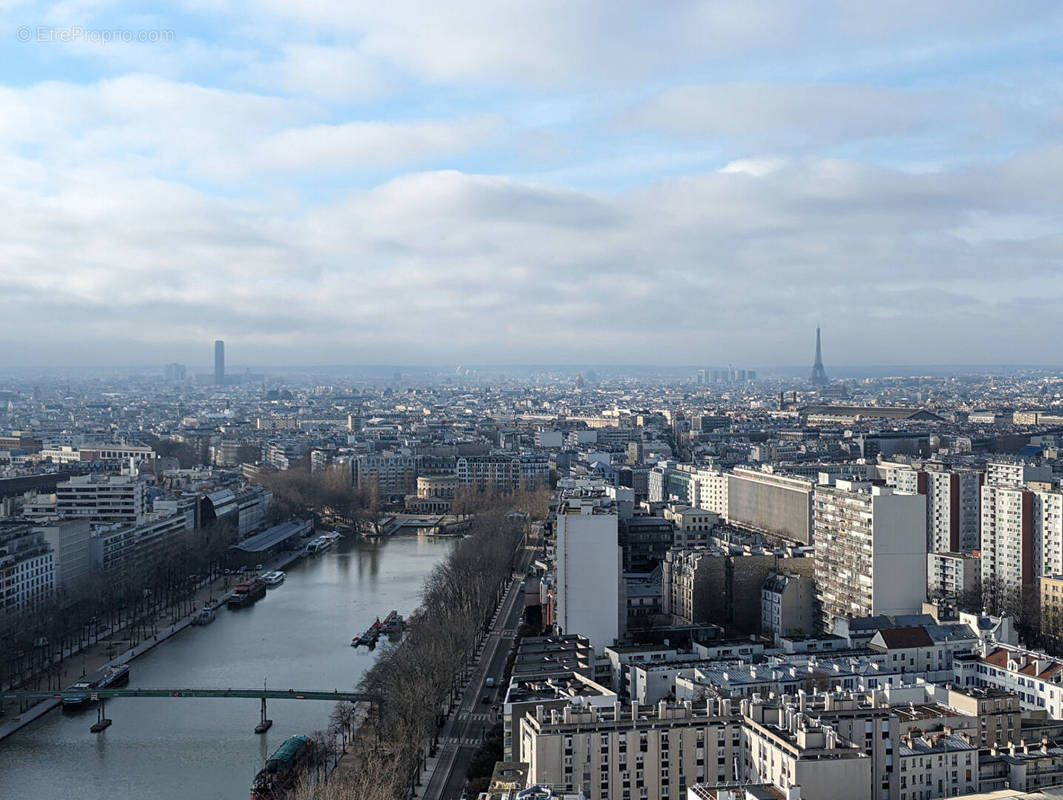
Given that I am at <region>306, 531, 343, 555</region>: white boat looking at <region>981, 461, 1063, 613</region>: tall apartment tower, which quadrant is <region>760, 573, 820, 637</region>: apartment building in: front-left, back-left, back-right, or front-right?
front-right

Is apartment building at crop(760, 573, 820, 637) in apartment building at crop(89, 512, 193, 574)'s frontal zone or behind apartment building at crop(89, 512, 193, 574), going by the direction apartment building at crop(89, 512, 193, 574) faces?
frontal zone

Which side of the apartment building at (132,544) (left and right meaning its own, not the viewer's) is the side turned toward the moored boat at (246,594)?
front

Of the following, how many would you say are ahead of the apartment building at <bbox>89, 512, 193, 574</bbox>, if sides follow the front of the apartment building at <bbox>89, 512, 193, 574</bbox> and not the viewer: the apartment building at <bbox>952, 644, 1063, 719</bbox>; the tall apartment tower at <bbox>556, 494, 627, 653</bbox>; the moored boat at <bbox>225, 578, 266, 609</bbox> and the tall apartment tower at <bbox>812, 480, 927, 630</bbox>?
4

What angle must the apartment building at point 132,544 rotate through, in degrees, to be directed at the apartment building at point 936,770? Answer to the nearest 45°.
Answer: approximately 45° to its right

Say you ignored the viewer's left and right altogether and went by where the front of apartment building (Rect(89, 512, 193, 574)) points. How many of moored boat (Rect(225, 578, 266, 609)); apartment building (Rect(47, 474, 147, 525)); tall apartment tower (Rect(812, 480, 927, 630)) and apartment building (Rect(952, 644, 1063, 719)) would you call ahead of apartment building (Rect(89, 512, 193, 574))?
3

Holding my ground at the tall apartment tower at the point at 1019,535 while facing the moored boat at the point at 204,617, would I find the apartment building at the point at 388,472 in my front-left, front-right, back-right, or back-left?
front-right

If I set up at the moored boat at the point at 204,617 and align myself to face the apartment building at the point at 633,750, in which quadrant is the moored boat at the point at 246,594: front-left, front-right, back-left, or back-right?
back-left

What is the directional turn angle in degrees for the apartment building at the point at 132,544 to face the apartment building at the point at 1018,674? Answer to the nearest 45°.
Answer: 0° — it already faces it

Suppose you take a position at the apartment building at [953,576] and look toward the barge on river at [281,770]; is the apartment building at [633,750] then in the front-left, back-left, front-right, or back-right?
front-left

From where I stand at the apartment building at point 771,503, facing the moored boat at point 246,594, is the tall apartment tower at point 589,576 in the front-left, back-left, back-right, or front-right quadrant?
front-left

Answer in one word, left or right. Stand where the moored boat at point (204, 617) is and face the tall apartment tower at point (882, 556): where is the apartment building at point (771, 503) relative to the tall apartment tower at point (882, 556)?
left

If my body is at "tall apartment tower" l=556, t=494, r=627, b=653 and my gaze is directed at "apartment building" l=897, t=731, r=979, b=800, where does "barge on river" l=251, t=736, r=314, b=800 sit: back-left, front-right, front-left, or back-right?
front-right

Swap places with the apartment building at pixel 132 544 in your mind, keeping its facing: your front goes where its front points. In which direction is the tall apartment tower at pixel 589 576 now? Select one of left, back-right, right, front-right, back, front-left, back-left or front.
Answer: front

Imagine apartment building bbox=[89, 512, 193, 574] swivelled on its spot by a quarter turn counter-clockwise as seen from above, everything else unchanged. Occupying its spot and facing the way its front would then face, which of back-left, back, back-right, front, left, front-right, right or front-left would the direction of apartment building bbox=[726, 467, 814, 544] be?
front-right

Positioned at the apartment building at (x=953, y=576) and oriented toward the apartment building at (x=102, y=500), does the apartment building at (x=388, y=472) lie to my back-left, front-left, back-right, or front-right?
front-right

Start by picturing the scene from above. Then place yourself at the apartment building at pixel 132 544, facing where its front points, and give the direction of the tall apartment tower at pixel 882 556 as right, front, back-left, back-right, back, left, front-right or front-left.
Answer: front

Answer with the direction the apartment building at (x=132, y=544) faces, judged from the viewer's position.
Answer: facing the viewer and to the right of the viewer
